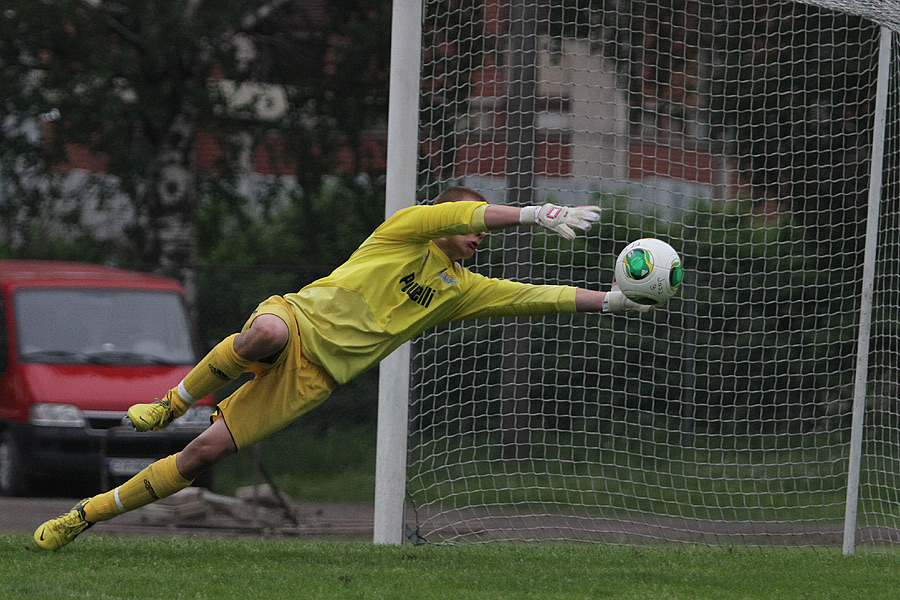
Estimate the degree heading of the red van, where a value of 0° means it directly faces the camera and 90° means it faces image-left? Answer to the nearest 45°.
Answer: approximately 315°

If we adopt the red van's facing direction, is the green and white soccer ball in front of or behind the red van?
in front

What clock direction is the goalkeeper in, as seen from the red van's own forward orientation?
The goalkeeper is roughly at 1 o'clock from the red van.

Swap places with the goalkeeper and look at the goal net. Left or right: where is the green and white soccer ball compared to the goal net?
right
